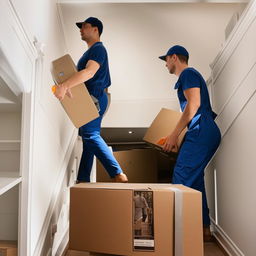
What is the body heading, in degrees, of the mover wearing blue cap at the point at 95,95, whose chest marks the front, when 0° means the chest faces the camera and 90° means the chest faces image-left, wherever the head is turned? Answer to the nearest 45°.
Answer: approximately 90°

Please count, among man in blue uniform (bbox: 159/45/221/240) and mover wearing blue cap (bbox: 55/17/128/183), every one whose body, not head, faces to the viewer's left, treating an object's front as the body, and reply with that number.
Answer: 2

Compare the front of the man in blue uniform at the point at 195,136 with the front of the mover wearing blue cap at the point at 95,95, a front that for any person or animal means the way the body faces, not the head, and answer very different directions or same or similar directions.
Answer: same or similar directions

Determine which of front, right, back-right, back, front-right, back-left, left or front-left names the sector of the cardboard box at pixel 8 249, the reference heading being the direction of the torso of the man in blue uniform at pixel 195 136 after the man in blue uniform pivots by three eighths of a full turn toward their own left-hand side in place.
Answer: right

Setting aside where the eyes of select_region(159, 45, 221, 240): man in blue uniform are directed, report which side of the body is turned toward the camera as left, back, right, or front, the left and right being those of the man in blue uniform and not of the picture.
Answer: left

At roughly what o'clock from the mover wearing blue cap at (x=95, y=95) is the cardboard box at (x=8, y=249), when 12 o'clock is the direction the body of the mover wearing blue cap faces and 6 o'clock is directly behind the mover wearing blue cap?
The cardboard box is roughly at 10 o'clock from the mover wearing blue cap.

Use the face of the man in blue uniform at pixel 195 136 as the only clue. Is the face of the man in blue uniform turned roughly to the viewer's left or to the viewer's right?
to the viewer's left

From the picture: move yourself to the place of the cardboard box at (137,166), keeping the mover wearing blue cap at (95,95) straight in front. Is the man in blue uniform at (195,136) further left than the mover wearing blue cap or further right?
left
